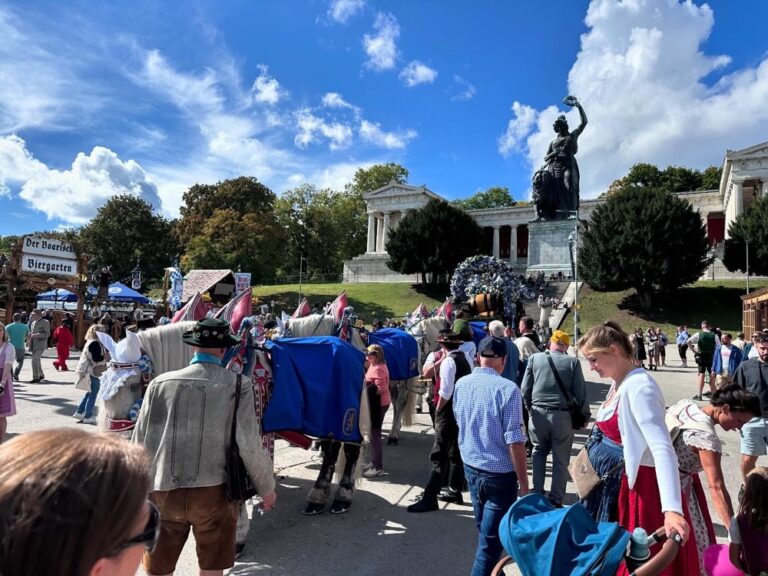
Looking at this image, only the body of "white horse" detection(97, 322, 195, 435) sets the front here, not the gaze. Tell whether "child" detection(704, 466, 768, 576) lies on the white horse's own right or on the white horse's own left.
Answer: on the white horse's own left

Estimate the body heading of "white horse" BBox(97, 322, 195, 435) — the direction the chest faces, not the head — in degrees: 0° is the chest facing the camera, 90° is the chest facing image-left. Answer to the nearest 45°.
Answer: approximately 45°

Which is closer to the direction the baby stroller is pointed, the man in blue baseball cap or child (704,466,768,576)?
the man in blue baseball cap

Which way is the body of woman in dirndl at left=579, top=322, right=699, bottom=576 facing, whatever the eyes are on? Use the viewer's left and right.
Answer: facing to the left of the viewer

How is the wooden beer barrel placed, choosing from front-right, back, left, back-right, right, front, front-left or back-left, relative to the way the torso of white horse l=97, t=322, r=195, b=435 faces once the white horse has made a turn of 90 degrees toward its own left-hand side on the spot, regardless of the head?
left

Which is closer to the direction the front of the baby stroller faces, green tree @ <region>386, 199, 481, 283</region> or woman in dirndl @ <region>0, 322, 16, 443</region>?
the woman in dirndl

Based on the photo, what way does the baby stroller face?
to the viewer's left
